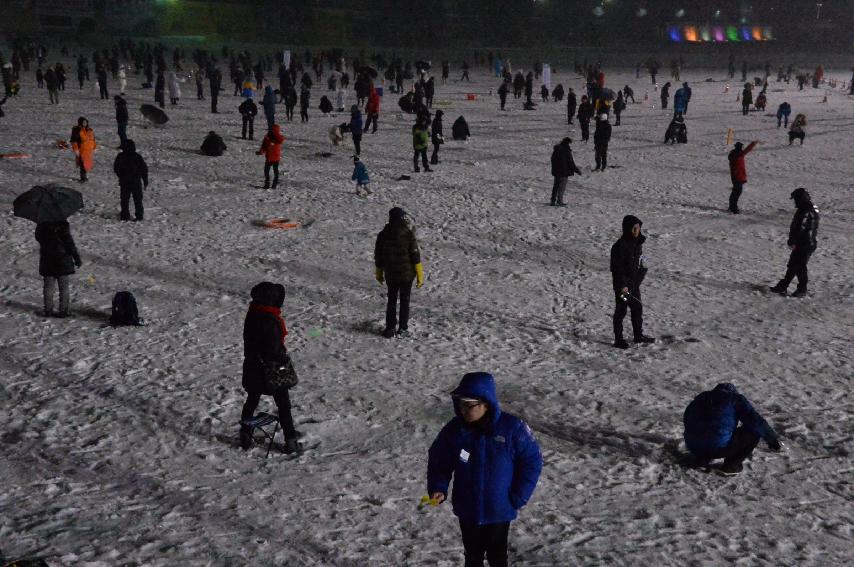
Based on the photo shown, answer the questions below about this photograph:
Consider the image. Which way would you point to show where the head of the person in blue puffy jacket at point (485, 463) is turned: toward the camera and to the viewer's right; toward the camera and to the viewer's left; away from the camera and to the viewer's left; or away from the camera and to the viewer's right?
toward the camera and to the viewer's left

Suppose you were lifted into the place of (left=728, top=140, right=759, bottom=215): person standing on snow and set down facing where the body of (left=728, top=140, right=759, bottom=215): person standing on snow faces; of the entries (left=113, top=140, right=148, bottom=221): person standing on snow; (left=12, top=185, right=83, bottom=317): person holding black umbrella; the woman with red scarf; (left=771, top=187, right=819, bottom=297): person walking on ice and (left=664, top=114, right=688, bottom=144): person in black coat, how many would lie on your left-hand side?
1

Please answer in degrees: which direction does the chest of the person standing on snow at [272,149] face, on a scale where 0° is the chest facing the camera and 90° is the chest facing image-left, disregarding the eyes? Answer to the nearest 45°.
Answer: approximately 180°

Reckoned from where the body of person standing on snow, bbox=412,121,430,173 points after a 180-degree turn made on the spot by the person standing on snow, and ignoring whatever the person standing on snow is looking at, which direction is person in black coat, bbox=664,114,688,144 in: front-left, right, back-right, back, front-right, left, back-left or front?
back-left

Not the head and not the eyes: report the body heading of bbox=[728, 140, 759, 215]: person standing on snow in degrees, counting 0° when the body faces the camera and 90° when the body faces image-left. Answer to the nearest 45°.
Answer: approximately 270°

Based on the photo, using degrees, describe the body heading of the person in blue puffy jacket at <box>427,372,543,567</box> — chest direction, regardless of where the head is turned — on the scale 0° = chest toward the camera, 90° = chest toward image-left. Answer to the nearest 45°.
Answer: approximately 45°

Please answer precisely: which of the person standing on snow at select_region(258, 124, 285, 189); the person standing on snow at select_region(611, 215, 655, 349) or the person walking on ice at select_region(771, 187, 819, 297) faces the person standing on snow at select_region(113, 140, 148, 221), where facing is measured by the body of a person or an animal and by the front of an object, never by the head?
the person walking on ice

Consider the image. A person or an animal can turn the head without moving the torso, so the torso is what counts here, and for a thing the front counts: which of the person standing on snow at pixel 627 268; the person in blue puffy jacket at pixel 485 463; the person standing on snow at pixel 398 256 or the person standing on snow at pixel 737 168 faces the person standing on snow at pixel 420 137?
the person standing on snow at pixel 398 256

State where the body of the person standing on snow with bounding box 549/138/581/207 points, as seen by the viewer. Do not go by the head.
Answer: to the viewer's right

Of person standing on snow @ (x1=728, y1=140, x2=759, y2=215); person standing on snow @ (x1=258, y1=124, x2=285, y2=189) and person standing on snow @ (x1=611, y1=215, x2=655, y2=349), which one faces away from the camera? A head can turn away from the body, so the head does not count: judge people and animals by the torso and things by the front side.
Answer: person standing on snow @ (x1=258, y1=124, x2=285, y2=189)

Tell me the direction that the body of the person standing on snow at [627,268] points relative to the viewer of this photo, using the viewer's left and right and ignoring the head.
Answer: facing the viewer and to the right of the viewer

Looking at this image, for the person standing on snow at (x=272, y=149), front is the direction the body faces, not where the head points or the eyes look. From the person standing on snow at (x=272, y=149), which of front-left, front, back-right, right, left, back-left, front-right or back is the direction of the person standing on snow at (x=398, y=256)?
back

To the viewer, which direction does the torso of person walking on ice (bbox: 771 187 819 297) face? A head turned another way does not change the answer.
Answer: to the viewer's left
